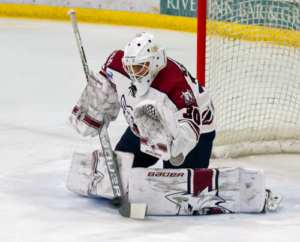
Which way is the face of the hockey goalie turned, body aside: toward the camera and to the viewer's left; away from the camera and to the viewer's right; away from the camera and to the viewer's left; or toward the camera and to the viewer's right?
toward the camera and to the viewer's left

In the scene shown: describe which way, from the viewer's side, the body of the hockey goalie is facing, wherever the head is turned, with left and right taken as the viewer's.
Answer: facing the viewer and to the left of the viewer

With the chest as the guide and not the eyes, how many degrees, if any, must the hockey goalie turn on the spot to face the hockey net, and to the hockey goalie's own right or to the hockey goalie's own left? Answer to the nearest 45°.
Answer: approximately 180°
